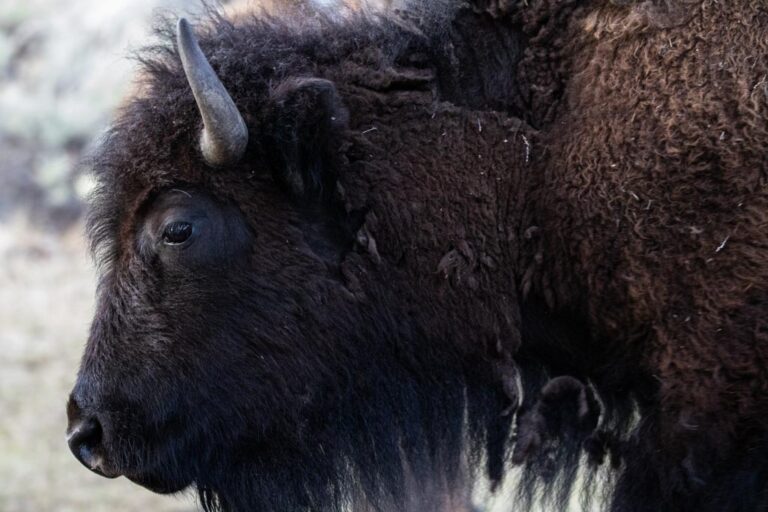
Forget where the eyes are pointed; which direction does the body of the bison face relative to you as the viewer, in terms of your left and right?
facing to the left of the viewer
